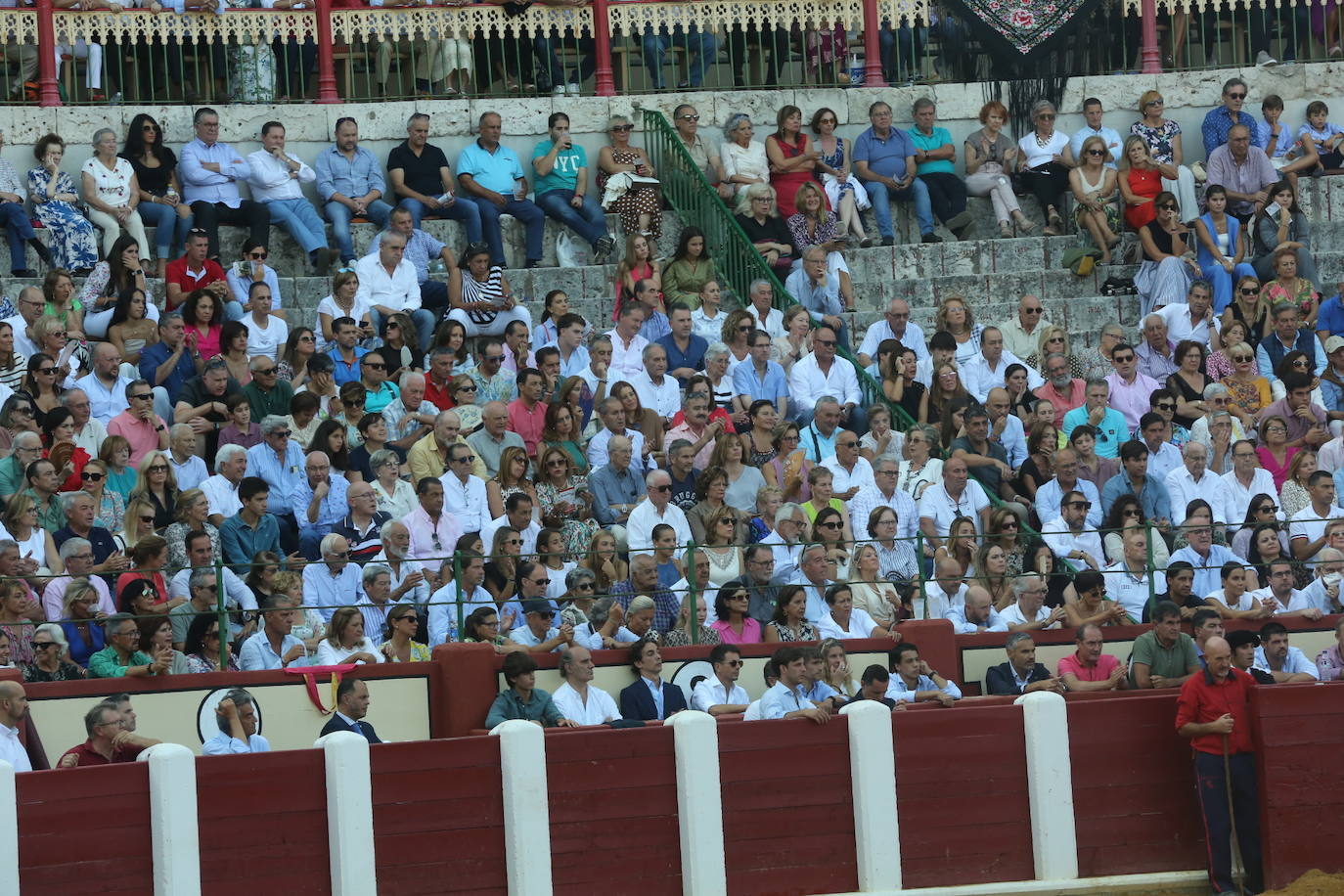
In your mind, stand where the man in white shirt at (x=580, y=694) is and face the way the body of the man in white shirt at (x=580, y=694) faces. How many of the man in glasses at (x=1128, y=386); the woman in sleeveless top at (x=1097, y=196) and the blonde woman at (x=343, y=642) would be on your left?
2

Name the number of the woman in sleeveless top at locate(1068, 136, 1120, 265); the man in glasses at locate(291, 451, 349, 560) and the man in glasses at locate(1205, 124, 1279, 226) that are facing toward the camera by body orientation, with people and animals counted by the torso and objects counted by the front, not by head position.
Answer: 3

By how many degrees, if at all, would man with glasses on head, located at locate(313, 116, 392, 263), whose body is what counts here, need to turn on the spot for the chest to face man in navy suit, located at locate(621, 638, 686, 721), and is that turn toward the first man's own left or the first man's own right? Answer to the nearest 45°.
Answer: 0° — they already face them

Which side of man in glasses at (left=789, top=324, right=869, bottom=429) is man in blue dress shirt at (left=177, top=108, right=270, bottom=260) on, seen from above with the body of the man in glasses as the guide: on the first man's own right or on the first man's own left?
on the first man's own right

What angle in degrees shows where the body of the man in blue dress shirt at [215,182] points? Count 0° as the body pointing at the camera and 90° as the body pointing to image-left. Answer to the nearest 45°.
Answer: approximately 315°

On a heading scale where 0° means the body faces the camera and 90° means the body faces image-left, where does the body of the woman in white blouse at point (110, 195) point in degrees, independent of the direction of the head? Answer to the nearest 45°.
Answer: approximately 315°

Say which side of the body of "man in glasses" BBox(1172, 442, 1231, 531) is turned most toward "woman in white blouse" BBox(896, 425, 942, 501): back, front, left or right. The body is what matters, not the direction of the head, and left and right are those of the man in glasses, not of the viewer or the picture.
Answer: right

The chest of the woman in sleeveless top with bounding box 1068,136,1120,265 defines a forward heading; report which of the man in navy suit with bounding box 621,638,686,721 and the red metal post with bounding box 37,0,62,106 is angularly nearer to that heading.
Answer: the man in navy suit

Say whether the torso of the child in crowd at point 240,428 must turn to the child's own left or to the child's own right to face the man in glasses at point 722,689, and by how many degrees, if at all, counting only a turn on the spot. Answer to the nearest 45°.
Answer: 0° — they already face them

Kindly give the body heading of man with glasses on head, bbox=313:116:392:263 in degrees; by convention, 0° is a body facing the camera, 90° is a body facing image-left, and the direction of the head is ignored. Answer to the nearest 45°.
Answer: approximately 0°
